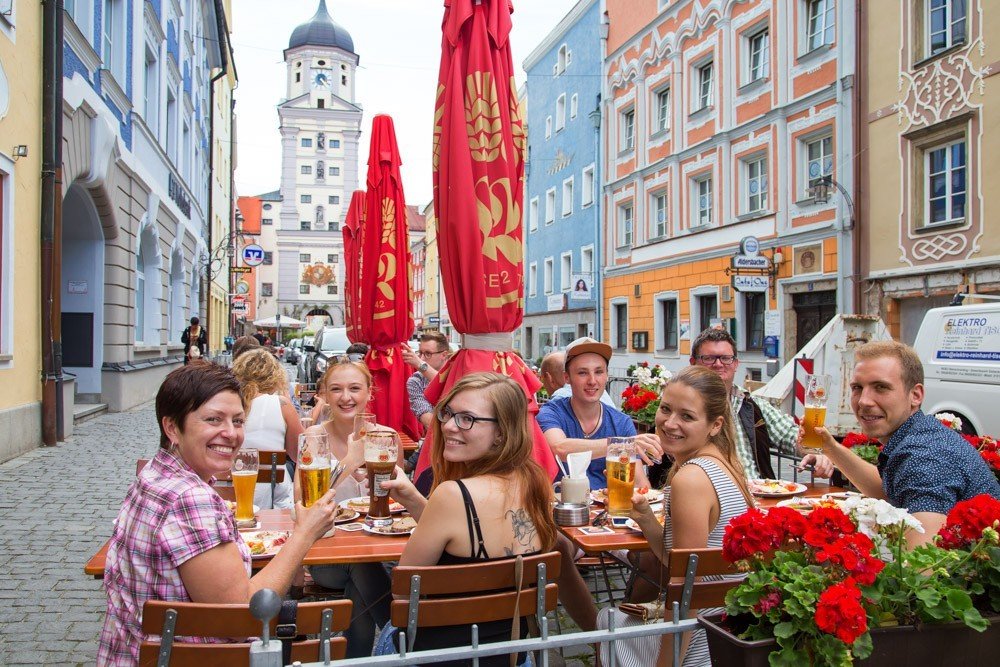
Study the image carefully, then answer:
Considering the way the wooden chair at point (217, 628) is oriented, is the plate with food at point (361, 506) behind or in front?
in front

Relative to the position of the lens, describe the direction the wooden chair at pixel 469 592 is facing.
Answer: facing away from the viewer

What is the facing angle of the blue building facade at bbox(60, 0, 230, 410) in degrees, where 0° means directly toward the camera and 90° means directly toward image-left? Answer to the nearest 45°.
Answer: approximately 270°

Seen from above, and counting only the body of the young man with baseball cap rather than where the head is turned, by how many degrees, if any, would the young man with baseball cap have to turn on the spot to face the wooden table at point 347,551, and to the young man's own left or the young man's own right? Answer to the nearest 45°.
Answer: approximately 45° to the young man's own right

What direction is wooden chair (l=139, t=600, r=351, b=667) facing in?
away from the camera

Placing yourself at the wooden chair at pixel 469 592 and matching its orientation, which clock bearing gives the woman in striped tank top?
The woman in striped tank top is roughly at 2 o'clock from the wooden chair.

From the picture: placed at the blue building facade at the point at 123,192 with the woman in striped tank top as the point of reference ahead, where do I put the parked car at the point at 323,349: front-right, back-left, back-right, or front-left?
back-left

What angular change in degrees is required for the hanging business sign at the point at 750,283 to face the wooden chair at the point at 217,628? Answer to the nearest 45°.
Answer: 0° — it already faces it
